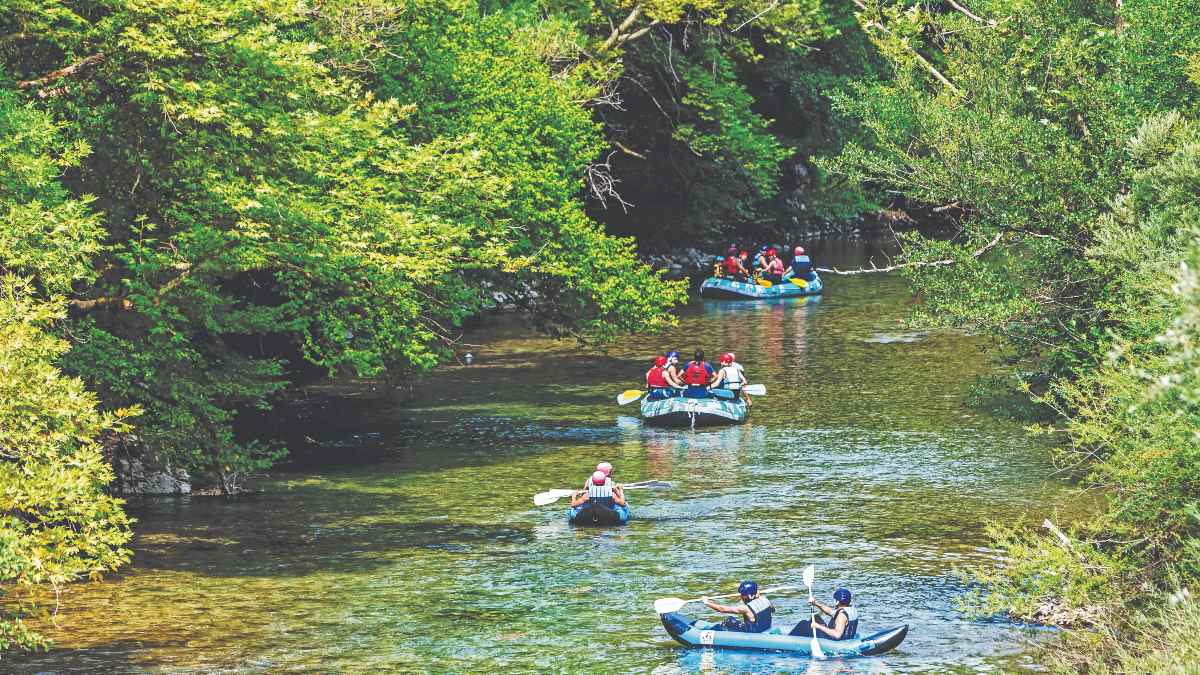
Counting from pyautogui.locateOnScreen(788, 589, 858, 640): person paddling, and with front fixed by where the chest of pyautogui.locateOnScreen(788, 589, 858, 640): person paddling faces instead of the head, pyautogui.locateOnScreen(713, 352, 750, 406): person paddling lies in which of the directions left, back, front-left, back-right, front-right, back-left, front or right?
right

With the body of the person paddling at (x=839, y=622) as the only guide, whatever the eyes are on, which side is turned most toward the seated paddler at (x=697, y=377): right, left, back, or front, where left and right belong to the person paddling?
right

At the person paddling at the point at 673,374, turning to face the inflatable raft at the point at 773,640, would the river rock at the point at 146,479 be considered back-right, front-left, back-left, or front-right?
front-right

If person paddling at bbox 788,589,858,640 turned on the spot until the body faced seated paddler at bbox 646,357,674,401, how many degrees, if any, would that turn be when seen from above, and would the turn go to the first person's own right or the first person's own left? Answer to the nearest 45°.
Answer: approximately 90° to the first person's own right

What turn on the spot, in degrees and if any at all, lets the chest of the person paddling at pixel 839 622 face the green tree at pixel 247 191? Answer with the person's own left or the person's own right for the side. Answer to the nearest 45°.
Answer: approximately 45° to the person's own right

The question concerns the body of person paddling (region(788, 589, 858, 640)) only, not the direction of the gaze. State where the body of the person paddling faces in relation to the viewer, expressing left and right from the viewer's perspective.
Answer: facing to the left of the viewer

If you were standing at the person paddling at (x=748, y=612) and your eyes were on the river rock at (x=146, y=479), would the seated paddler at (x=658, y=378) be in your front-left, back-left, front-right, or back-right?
front-right

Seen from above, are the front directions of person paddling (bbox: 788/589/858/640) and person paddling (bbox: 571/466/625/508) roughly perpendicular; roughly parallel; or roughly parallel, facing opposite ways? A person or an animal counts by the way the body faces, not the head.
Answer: roughly perpendicular

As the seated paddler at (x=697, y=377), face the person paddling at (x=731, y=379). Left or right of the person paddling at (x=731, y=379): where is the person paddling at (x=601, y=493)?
right
